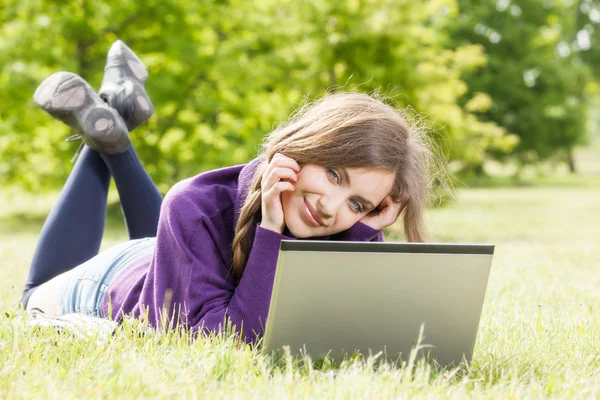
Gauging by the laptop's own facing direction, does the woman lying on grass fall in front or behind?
in front

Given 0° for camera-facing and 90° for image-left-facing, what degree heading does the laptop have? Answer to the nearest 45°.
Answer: approximately 180°
